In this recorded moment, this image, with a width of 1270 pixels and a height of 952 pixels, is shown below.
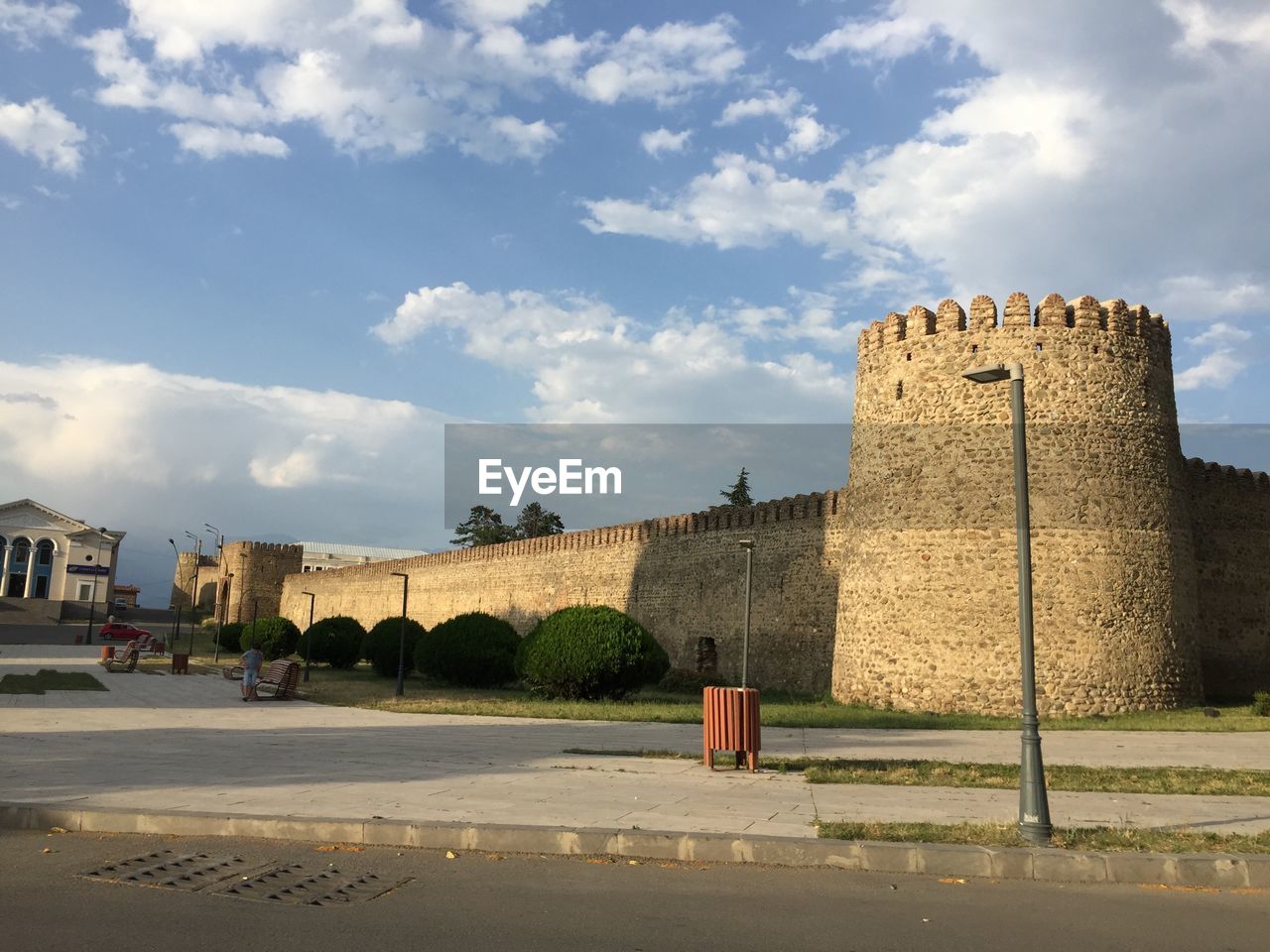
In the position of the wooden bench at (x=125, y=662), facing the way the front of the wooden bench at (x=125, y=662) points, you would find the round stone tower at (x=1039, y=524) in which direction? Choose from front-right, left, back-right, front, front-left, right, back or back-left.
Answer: back-left

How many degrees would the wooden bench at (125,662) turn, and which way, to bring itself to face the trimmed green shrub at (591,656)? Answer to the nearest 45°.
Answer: approximately 135° to its left

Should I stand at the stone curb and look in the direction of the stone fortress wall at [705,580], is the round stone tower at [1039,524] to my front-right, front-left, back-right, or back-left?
front-right

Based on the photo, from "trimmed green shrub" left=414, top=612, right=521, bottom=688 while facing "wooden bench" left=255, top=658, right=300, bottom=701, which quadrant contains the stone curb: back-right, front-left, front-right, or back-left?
front-left

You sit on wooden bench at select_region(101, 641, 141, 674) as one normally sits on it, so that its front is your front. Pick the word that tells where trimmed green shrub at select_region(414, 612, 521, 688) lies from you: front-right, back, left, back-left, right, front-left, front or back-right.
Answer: back-left

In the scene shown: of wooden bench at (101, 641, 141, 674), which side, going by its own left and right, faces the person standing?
left
